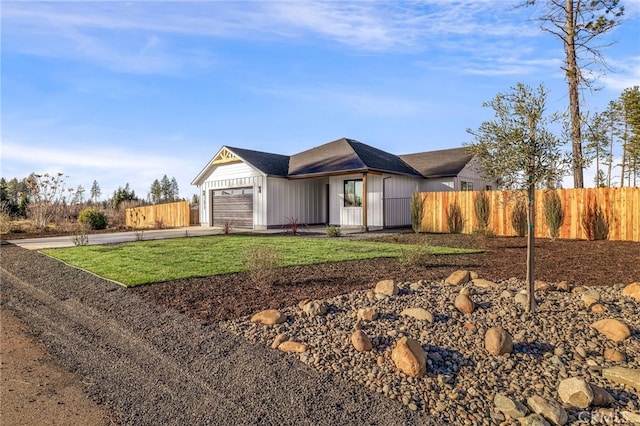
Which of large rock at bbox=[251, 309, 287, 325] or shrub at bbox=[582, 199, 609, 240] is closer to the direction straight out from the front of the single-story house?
the large rock

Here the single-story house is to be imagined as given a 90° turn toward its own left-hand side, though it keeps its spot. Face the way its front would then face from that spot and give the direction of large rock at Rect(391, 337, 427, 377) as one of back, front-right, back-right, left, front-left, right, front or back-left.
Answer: front-right

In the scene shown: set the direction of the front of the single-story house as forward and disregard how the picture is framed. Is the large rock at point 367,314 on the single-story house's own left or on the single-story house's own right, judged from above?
on the single-story house's own left

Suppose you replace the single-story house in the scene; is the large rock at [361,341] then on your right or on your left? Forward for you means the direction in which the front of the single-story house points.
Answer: on your left

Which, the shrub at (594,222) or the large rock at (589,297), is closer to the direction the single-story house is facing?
the large rock

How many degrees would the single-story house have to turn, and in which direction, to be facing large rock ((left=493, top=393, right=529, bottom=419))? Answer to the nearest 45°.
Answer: approximately 45° to its left

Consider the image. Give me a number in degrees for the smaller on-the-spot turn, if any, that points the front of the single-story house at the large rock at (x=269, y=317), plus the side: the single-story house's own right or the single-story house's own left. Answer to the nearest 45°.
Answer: approximately 45° to the single-story house's own left

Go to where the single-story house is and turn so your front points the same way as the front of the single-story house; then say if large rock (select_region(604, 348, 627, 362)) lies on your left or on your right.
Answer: on your left

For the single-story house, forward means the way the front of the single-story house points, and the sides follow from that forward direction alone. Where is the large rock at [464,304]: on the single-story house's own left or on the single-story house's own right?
on the single-story house's own left

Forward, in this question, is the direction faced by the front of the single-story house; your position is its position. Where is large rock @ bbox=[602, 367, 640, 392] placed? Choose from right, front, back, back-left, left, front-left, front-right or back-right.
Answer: front-left

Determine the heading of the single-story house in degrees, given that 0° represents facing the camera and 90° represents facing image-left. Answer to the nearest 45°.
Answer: approximately 45°

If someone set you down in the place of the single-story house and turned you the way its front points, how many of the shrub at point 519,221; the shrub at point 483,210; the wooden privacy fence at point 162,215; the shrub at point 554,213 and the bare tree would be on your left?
3

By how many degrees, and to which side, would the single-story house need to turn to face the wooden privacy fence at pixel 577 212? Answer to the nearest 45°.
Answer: approximately 90° to its left

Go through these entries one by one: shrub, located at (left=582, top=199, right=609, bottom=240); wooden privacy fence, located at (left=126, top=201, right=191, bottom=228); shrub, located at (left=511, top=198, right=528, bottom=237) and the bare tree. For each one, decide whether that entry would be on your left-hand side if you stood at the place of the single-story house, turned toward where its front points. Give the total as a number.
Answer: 2

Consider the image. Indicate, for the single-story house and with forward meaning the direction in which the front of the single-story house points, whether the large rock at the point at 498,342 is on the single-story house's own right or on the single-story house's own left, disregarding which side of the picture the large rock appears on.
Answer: on the single-story house's own left

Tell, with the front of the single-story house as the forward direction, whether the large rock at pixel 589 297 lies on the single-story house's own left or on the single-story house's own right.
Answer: on the single-story house's own left

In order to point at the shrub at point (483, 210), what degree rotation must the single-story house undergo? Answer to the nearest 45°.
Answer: approximately 90° to its left

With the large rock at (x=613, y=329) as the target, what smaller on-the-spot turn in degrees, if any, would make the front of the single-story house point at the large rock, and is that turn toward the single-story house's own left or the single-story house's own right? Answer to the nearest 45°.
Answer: approximately 45° to the single-story house's own left

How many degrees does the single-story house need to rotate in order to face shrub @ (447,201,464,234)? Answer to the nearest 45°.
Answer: approximately 90° to its left
